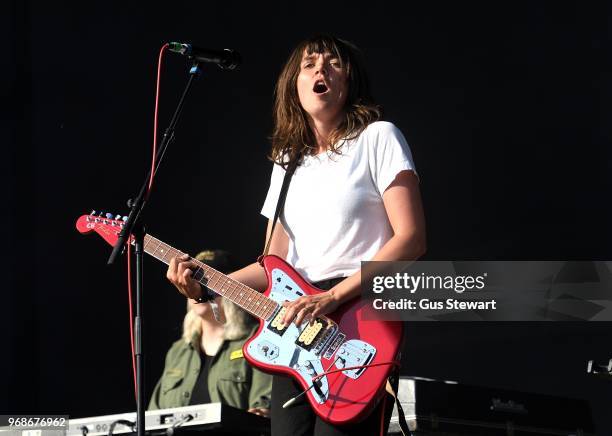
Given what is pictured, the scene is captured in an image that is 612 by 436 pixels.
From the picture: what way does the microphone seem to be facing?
to the viewer's right

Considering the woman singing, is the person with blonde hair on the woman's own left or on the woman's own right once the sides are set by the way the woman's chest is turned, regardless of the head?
on the woman's own right

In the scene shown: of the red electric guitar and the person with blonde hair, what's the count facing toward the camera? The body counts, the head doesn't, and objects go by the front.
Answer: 2

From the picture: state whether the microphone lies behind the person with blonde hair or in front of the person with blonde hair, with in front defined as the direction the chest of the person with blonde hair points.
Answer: in front

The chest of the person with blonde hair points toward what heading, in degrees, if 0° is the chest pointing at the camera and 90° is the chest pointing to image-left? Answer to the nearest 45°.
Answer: approximately 0°

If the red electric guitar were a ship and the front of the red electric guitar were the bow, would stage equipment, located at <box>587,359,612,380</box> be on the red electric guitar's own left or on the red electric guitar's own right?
on the red electric guitar's own left

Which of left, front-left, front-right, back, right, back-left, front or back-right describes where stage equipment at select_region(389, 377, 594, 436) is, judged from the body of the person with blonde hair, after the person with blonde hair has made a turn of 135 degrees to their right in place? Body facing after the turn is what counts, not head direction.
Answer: back

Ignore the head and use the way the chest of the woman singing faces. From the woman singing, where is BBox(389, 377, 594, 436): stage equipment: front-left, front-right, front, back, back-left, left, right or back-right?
back

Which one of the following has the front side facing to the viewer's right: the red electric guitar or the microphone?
the microphone
